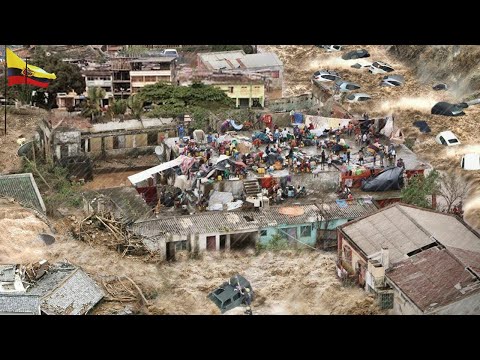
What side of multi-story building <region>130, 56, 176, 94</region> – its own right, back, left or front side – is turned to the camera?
front

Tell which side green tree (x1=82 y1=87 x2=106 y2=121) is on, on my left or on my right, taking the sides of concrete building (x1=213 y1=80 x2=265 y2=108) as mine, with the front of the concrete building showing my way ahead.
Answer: on my right

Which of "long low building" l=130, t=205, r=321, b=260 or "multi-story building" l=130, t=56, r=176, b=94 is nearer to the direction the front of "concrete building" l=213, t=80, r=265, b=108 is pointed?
the long low building

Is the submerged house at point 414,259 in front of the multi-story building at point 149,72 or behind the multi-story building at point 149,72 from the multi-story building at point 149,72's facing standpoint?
in front

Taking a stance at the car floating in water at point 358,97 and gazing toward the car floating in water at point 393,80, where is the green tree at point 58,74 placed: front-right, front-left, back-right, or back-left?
back-left

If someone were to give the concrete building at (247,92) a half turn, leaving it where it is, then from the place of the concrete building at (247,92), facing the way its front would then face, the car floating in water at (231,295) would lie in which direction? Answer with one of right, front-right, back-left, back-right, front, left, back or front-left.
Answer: back

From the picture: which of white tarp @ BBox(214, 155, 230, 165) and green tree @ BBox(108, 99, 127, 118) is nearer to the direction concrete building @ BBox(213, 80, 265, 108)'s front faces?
the white tarp

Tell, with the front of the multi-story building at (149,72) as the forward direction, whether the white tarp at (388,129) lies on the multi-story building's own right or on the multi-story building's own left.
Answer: on the multi-story building's own left

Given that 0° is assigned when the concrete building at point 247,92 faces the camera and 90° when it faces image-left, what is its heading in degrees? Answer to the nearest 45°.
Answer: approximately 0°

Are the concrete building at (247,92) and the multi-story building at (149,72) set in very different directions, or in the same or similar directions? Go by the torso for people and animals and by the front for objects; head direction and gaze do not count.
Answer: same or similar directions

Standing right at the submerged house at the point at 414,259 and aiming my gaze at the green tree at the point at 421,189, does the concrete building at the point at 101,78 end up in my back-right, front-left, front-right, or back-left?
front-left

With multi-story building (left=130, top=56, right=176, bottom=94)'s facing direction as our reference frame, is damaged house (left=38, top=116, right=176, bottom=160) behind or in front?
in front

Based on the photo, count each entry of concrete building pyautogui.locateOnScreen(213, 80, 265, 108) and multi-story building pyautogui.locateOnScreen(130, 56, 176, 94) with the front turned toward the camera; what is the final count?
2

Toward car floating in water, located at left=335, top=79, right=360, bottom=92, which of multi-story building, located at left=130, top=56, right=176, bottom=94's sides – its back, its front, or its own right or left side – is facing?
left

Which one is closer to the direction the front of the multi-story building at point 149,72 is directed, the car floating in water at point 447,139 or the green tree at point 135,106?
the green tree
